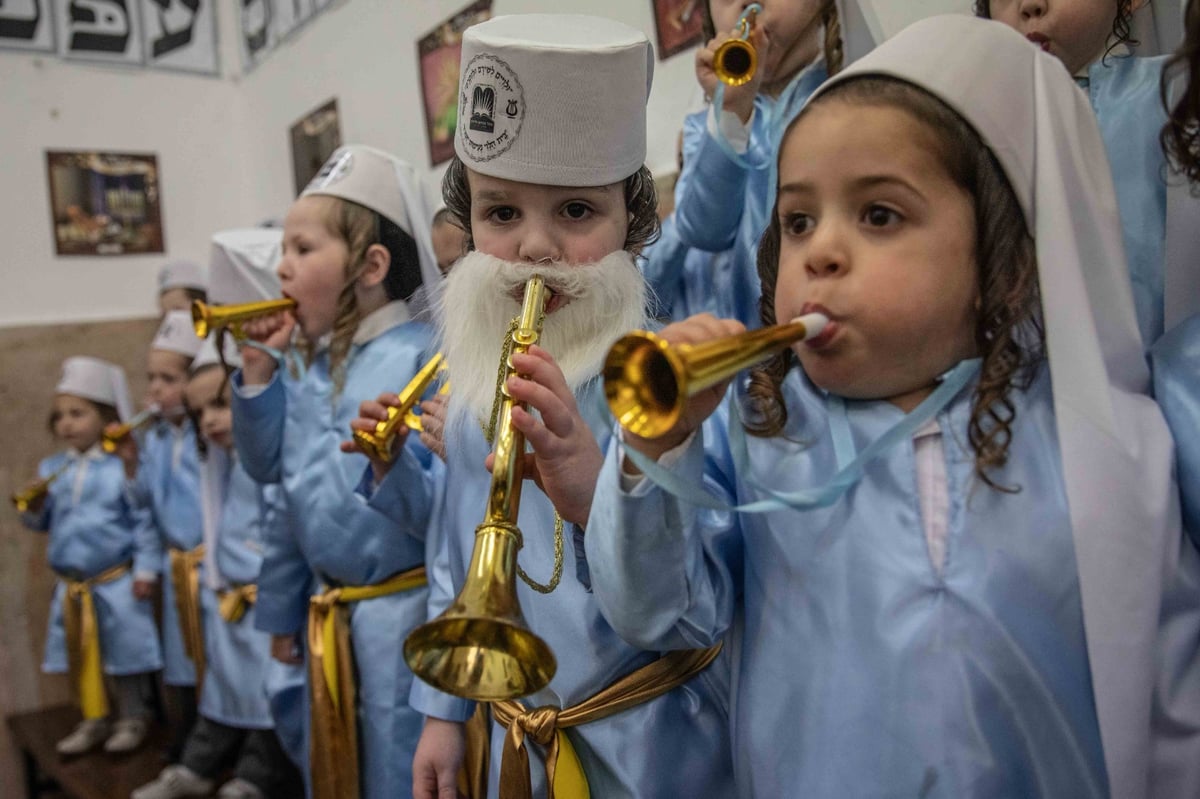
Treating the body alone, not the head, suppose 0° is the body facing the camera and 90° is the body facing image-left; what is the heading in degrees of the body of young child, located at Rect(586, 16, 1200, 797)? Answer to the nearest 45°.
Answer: approximately 45°

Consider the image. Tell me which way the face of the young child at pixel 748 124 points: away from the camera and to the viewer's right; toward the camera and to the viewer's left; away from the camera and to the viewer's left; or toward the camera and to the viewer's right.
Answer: toward the camera and to the viewer's left

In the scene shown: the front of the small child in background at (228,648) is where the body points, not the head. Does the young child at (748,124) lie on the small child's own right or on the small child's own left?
on the small child's own left

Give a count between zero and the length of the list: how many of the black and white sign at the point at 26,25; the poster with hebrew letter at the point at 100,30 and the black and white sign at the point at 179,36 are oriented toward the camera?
3

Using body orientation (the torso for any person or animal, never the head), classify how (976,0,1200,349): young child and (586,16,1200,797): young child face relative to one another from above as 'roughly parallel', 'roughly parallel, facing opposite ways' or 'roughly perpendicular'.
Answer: roughly parallel

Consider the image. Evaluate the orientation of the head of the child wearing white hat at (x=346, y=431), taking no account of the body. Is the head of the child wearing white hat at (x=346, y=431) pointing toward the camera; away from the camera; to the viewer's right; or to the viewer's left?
to the viewer's left

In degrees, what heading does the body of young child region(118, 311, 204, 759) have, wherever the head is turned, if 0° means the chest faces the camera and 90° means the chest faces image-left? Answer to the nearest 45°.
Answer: approximately 45°

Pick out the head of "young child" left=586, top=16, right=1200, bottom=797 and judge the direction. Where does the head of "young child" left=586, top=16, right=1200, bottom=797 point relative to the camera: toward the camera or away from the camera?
toward the camera

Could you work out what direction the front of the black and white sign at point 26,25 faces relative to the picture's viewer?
facing the viewer

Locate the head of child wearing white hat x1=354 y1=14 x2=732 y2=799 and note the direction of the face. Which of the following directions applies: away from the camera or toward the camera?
toward the camera

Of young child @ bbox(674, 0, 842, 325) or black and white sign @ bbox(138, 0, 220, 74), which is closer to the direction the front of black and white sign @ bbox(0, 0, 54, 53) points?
the young child

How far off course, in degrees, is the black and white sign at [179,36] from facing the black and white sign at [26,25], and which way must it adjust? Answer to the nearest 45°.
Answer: approximately 90° to its right

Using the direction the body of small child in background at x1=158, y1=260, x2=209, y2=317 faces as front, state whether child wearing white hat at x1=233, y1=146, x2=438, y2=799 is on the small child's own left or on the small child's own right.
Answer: on the small child's own left

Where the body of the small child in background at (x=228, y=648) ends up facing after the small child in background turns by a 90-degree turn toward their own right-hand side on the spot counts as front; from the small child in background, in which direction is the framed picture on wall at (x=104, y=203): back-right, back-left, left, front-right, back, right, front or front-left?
front-right

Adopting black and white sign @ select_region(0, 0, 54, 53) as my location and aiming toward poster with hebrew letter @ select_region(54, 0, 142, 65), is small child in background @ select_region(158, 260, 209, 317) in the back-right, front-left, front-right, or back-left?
front-right
